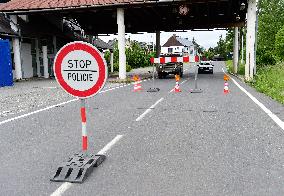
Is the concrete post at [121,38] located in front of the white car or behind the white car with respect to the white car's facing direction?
in front

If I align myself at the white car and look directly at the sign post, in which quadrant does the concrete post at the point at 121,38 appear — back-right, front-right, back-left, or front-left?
front-right

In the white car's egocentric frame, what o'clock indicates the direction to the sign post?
The sign post is roughly at 12 o'clock from the white car.

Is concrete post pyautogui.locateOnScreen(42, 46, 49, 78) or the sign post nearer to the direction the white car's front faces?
the sign post

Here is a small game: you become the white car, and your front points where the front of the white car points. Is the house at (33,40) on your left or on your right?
on your right

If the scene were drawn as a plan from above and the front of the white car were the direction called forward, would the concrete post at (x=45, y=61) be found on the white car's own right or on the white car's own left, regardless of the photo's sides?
on the white car's own right

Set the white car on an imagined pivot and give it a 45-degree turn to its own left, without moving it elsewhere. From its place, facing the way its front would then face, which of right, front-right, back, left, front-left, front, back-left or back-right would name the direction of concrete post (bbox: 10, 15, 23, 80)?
right

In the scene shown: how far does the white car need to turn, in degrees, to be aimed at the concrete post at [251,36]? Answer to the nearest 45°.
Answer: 0° — it already faces it

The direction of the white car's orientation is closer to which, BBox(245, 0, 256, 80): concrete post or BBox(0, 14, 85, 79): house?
the concrete post

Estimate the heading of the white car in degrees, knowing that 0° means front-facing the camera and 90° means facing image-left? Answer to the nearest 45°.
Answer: approximately 0°

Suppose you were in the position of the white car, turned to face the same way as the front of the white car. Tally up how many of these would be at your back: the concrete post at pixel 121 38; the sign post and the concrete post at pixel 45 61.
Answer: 0

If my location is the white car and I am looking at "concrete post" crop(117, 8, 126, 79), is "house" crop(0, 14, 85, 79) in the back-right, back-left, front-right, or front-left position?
front-right
